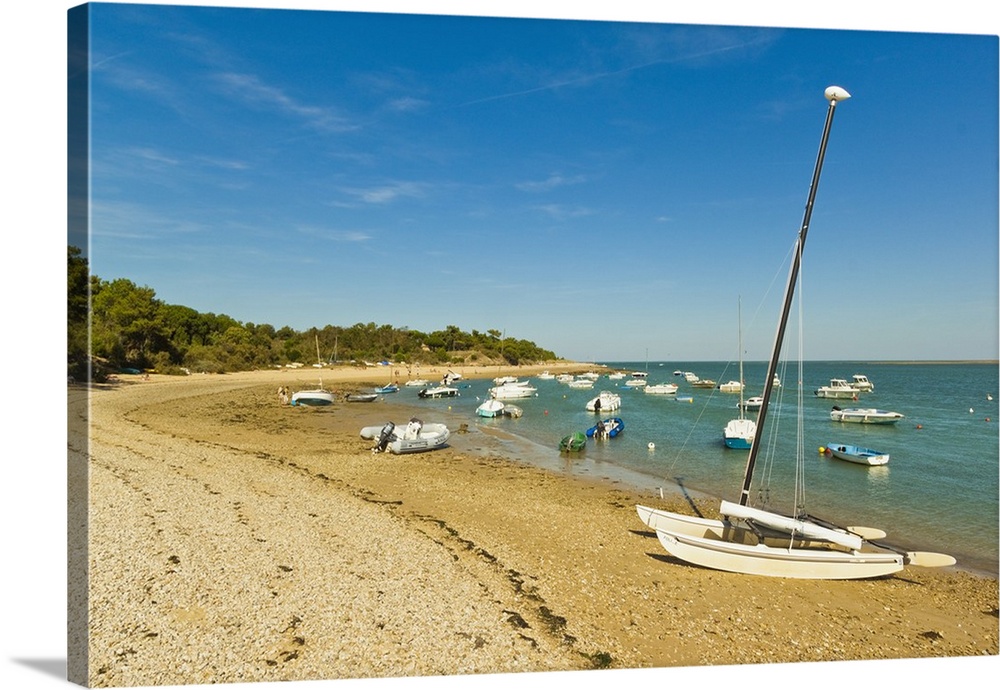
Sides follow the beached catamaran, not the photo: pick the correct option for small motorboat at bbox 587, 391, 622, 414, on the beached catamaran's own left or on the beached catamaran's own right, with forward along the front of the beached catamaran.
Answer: on the beached catamaran's own right

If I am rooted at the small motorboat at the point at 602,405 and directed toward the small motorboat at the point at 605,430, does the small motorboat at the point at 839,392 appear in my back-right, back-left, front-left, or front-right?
back-left

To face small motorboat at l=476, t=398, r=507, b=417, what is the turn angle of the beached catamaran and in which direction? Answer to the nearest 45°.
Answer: approximately 45° to its right

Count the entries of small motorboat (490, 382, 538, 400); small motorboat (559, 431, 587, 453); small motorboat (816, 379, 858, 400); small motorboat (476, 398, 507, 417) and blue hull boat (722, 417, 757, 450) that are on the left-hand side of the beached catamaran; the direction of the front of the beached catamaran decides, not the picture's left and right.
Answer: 0

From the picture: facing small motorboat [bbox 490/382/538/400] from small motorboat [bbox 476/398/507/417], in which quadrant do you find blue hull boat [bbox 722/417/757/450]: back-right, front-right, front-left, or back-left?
back-right

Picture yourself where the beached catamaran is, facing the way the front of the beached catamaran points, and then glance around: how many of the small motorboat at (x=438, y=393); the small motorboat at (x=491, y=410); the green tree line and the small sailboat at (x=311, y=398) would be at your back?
0

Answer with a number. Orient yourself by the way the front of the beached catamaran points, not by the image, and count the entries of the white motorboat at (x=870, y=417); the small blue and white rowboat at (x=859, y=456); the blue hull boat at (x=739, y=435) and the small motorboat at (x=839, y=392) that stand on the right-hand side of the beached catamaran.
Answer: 4

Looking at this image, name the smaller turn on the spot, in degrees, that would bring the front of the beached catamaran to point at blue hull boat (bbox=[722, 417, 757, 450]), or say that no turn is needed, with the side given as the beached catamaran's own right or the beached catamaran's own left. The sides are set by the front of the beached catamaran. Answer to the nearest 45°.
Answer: approximately 90° to the beached catamaran's own right

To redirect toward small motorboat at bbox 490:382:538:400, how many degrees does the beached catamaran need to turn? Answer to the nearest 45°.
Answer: approximately 45° to its right

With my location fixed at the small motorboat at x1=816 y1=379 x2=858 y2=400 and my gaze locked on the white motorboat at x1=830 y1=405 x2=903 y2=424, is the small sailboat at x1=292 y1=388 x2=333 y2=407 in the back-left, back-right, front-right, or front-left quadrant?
front-right

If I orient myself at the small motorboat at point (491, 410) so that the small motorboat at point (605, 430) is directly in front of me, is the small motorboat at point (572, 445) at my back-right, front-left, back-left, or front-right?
front-right

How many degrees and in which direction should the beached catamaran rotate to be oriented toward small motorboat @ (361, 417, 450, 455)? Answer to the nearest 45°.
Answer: approximately 45° to its right

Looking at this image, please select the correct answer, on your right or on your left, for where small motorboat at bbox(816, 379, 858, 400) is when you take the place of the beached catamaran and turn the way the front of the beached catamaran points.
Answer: on your right

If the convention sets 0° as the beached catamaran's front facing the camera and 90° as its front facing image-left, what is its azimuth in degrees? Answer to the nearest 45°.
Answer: approximately 90°

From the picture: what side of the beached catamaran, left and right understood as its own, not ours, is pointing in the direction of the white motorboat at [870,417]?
right

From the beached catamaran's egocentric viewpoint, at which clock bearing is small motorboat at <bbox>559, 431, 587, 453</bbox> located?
The small motorboat is roughly at 2 o'clock from the beached catamaran.
